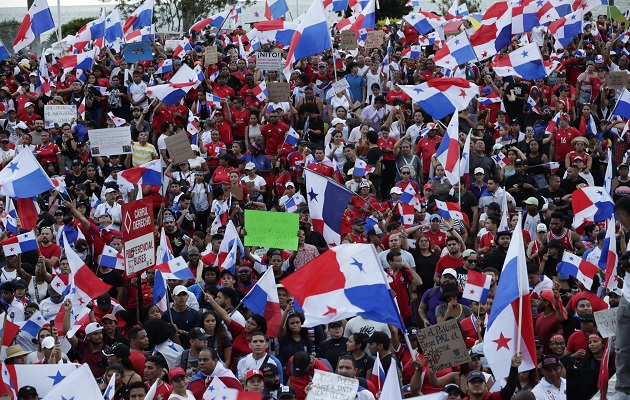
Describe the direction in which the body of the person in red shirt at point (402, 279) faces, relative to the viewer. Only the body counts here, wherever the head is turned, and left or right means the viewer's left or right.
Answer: facing the viewer and to the left of the viewer

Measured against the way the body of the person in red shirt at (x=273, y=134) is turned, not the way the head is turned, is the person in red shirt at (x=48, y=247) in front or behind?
in front

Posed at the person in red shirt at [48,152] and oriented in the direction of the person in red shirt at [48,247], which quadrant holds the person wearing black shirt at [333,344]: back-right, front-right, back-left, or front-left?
front-left

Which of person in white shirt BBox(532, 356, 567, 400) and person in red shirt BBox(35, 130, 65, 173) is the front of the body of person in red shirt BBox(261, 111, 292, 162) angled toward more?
the person in white shirt

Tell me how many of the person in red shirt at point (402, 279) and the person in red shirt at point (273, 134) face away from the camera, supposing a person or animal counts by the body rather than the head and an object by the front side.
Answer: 0

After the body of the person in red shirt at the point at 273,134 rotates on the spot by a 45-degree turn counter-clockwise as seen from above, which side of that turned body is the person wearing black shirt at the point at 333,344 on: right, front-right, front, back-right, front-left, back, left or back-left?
front-right

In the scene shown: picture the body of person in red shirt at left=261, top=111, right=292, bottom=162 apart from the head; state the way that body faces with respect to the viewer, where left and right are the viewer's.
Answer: facing the viewer

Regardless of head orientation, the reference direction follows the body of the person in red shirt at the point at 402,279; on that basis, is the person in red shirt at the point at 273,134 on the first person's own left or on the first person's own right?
on the first person's own right

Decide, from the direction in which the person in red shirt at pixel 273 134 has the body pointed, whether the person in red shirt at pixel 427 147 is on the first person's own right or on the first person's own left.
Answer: on the first person's own left

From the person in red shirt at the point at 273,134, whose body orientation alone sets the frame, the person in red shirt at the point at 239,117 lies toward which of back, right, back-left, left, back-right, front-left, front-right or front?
back-right

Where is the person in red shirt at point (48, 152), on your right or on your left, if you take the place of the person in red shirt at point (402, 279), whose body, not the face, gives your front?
on your right

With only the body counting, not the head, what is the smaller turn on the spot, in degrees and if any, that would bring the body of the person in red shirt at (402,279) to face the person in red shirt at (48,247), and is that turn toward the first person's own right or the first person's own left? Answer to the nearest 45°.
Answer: approximately 45° to the first person's own right
